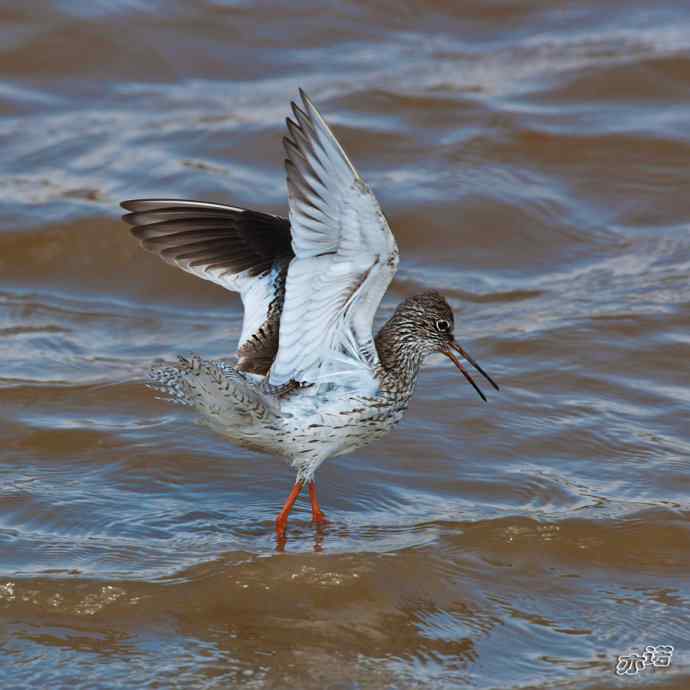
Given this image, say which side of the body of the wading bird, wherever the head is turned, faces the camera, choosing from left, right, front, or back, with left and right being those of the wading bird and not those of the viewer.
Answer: right
